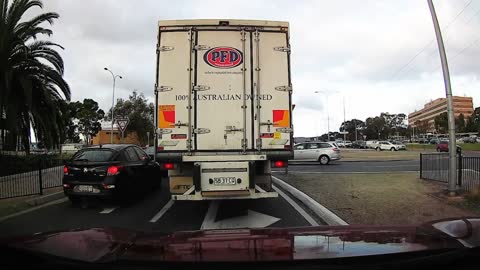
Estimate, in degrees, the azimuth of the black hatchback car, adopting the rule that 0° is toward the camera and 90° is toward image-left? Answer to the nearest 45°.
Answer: approximately 225°

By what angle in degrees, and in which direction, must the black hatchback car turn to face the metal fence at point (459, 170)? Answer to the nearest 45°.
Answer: approximately 45° to its right

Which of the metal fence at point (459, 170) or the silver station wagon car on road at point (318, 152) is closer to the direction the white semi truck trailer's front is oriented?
the silver station wagon car on road

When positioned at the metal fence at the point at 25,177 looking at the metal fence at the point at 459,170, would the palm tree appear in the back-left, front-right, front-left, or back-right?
back-left

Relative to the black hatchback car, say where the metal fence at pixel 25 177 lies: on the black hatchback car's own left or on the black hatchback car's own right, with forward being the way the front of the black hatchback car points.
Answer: on the black hatchback car's own left

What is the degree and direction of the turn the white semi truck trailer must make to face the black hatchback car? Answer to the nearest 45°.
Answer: approximately 45° to its left

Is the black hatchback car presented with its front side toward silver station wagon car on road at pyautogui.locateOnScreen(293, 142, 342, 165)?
yes

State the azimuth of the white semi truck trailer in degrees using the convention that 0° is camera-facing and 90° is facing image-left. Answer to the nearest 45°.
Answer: approximately 180°
